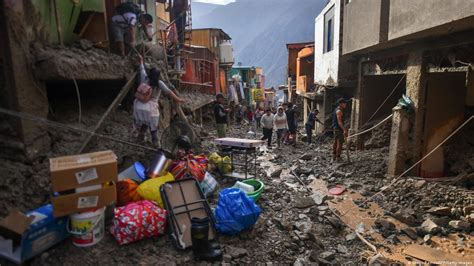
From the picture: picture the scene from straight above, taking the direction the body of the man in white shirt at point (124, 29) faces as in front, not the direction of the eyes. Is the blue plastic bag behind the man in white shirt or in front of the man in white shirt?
in front

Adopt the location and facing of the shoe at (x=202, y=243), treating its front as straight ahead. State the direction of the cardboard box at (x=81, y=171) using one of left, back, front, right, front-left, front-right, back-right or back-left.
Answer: back

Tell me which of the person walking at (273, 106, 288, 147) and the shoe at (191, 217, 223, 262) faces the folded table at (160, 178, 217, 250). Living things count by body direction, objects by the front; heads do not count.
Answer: the person walking

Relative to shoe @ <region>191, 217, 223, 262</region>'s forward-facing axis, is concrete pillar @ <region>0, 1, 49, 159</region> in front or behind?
behind

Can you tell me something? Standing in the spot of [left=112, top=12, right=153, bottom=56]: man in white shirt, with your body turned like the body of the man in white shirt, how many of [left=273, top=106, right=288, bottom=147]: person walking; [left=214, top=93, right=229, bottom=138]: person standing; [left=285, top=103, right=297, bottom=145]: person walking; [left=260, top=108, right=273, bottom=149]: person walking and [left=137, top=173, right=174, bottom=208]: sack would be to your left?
4

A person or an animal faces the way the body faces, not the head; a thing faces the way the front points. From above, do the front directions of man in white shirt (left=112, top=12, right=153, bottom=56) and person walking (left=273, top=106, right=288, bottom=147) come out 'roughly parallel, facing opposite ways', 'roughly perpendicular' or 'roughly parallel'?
roughly perpendicular

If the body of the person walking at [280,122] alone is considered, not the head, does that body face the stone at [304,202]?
yes

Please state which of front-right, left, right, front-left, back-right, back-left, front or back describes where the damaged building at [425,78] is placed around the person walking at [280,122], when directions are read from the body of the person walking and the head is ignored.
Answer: front-left

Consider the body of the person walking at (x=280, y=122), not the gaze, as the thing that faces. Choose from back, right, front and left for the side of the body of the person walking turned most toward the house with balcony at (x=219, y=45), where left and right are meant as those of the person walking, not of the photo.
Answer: back
